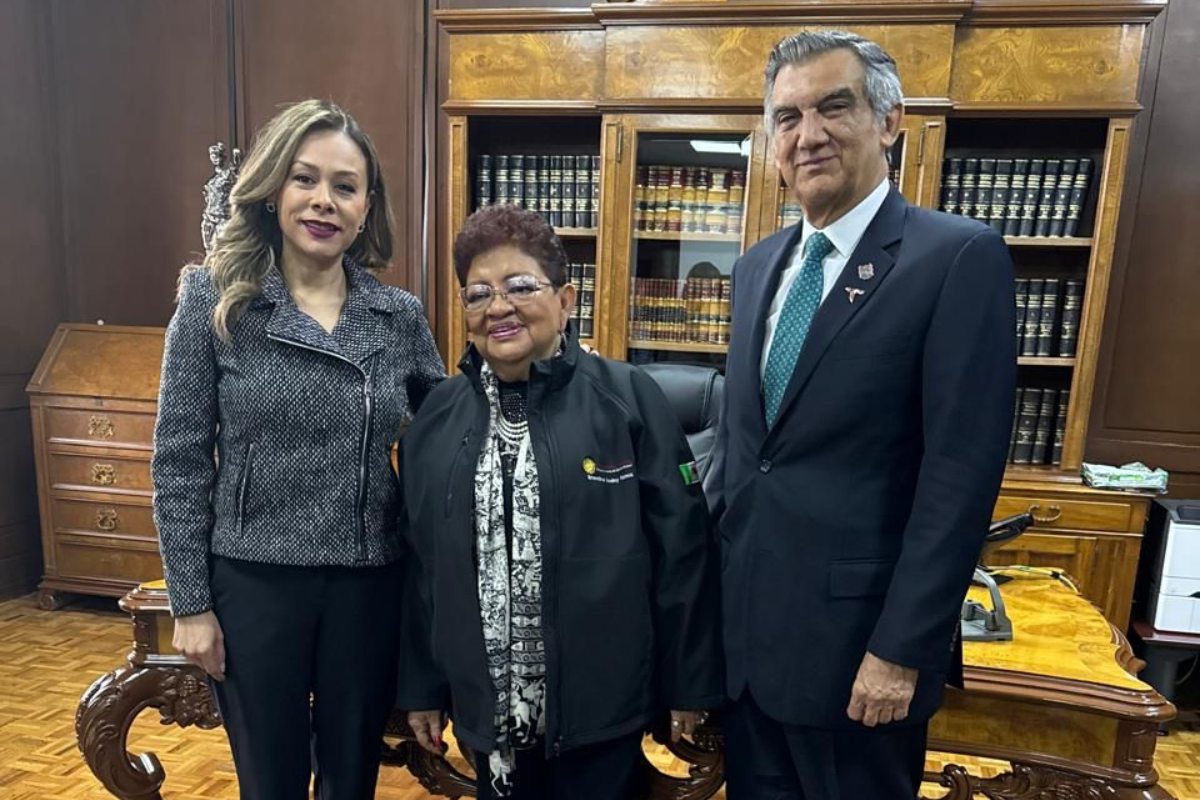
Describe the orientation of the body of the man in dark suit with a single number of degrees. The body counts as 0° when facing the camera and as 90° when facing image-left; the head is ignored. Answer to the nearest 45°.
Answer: approximately 45°

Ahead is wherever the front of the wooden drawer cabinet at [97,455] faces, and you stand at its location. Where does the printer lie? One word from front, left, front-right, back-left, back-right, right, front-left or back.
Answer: front-left

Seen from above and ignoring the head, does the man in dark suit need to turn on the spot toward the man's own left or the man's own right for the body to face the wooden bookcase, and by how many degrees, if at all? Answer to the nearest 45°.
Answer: approximately 135° to the man's own right

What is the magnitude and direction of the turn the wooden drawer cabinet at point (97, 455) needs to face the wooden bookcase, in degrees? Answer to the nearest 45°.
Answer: approximately 45° to its left

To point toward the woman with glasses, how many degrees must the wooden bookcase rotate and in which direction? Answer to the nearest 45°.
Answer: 0° — it already faces them

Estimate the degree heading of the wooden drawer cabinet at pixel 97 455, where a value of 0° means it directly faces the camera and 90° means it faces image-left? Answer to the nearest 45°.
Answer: approximately 0°

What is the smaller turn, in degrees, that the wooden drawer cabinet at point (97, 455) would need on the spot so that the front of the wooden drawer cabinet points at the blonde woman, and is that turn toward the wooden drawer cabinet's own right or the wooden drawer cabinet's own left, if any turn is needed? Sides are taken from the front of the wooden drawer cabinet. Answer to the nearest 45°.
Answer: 0° — it already faces them
